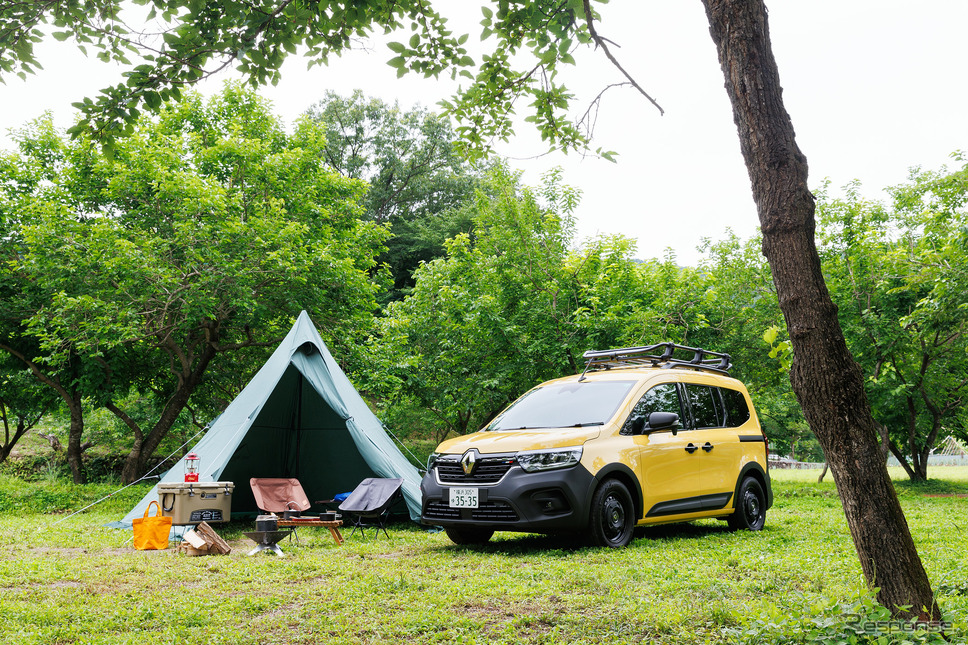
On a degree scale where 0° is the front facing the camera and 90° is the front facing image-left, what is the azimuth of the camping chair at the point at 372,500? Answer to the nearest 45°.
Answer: approximately 45°

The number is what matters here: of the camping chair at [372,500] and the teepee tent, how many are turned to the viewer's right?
0

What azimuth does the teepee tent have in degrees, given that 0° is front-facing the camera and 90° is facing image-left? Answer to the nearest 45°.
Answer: approximately 0°

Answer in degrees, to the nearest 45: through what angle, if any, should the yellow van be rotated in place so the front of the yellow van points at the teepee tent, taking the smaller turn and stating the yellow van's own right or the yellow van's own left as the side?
approximately 90° to the yellow van's own right

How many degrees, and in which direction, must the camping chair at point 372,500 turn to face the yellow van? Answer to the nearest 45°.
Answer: approximately 90° to its left

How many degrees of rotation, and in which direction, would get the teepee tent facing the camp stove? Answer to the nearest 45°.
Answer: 0° — it already faces it

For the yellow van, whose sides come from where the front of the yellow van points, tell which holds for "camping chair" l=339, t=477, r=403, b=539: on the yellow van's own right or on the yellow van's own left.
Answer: on the yellow van's own right

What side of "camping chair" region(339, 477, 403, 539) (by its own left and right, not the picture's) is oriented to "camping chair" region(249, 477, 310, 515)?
right

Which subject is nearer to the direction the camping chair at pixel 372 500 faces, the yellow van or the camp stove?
the camp stove

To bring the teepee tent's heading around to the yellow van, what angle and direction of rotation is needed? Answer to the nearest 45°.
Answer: approximately 45° to its left

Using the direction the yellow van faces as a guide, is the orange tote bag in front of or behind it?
in front

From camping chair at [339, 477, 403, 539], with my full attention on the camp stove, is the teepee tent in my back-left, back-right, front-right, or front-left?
back-right

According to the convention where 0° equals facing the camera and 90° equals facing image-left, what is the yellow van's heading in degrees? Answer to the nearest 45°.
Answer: approximately 45°
